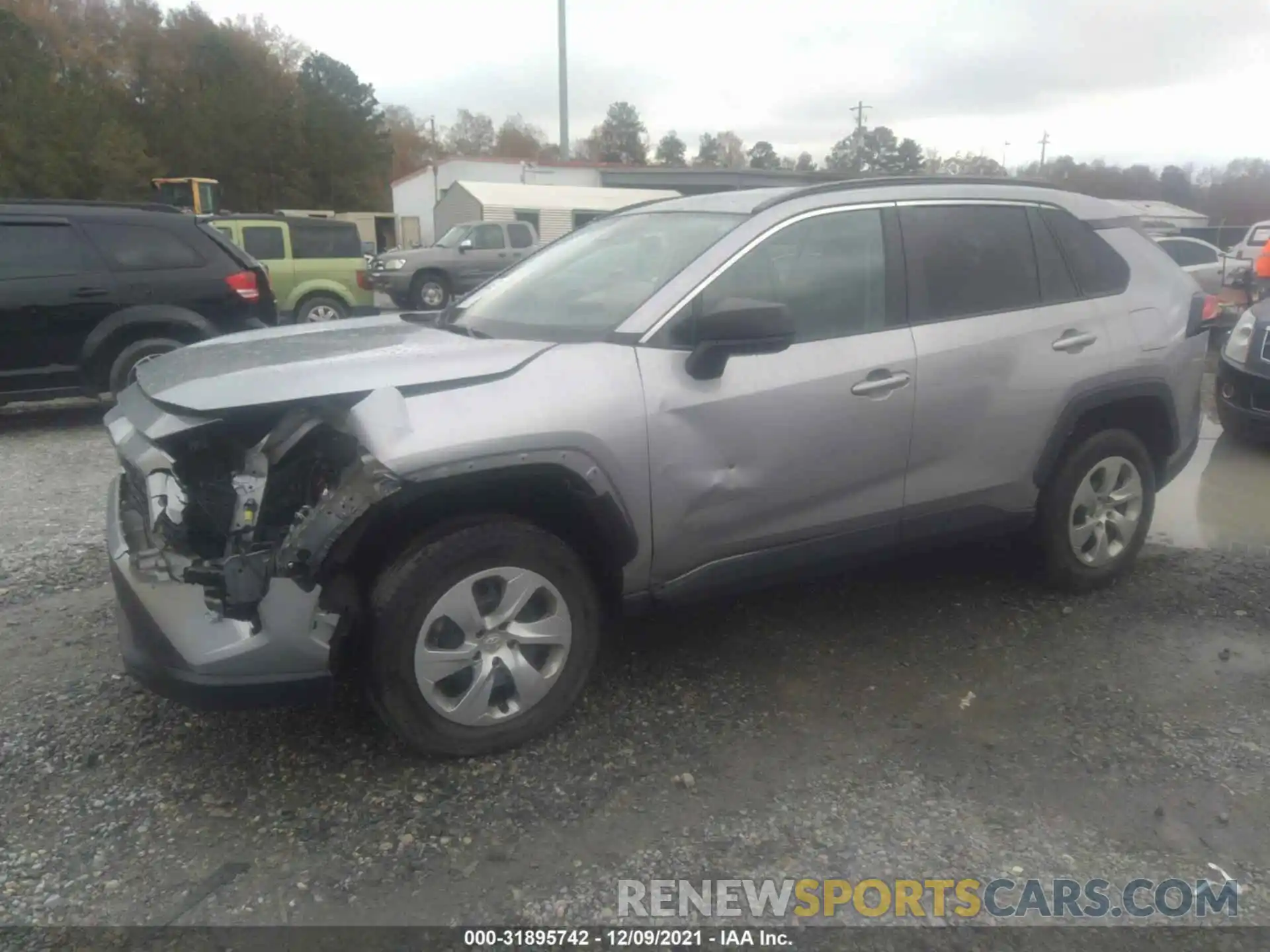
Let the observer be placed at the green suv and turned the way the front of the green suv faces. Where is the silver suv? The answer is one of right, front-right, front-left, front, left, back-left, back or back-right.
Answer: left

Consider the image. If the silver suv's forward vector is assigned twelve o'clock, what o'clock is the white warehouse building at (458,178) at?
The white warehouse building is roughly at 4 o'clock from the silver suv.

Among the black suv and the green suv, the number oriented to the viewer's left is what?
2

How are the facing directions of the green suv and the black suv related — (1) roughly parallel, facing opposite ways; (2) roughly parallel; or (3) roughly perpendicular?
roughly parallel

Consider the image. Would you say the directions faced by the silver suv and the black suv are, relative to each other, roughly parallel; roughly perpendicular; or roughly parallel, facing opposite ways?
roughly parallel

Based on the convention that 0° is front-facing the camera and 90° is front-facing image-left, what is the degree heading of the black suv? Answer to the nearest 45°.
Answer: approximately 90°

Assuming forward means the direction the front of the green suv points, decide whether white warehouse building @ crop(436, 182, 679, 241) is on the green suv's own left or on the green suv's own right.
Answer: on the green suv's own right

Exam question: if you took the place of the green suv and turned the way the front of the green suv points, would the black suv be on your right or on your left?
on your left

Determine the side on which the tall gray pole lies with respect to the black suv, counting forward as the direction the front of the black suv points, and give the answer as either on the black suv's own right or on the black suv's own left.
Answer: on the black suv's own right

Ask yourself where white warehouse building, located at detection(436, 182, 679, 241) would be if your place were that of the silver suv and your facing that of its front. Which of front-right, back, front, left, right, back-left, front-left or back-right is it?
back-right

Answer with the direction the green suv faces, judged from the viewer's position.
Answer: facing to the left of the viewer
